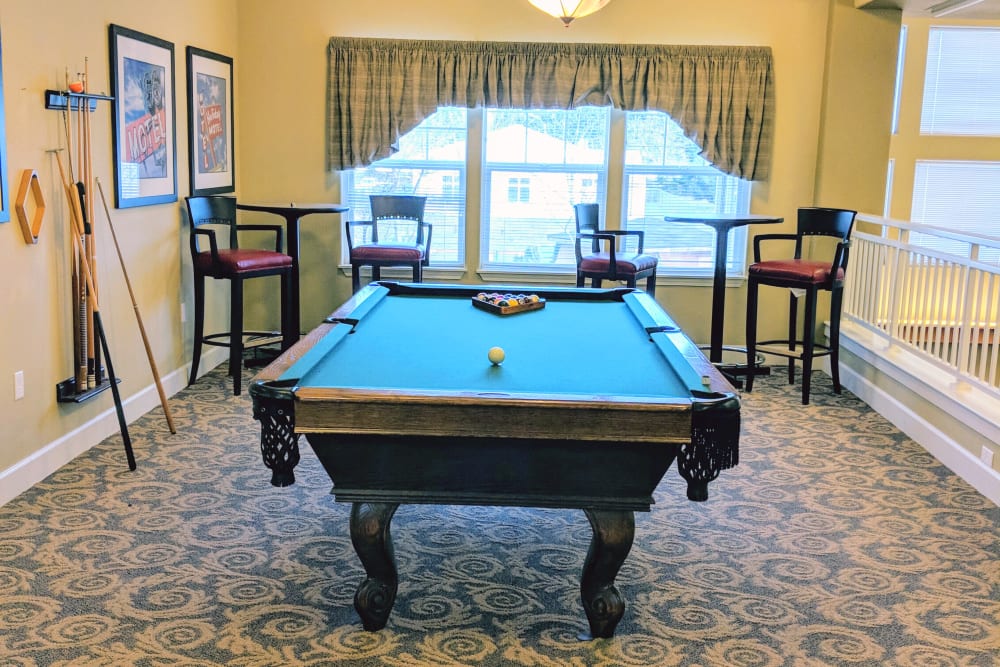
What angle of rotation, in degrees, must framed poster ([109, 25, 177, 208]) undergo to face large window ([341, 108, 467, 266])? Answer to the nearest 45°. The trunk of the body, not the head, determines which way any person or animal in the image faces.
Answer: approximately 90° to its left

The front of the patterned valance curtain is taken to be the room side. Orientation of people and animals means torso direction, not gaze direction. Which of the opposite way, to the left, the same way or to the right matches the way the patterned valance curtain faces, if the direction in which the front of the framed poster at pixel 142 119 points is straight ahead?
to the right

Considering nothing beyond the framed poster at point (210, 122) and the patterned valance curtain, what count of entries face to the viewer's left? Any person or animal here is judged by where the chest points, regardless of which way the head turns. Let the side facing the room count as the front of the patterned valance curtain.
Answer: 0

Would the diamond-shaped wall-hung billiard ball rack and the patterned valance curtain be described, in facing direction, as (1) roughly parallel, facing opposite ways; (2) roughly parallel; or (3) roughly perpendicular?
roughly perpendicular

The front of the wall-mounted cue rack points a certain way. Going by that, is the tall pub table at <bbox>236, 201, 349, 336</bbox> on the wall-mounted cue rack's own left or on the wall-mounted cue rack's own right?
on the wall-mounted cue rack's own left

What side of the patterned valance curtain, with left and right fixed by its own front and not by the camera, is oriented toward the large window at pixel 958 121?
left

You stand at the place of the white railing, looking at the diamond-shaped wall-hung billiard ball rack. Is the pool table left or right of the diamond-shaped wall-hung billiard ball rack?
left

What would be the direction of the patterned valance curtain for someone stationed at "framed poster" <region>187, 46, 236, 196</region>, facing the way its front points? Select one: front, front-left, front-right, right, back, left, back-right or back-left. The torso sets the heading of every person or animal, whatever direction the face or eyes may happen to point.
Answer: front-left

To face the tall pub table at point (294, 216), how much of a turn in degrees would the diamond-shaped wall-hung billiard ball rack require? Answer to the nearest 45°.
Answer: approximately 90° to its left

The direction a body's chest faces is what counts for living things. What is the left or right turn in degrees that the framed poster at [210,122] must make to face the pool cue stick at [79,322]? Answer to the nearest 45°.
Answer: approximately 45° to its right

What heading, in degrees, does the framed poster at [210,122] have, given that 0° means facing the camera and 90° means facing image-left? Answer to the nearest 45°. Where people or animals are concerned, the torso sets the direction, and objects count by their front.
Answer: approximately 315°

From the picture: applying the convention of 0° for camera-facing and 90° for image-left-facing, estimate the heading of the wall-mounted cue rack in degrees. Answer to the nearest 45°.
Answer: approximately 315°

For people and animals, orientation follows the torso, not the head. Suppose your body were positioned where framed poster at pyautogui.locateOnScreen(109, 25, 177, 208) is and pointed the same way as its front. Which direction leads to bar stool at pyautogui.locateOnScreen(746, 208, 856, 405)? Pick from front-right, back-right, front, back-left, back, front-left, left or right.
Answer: front-left
